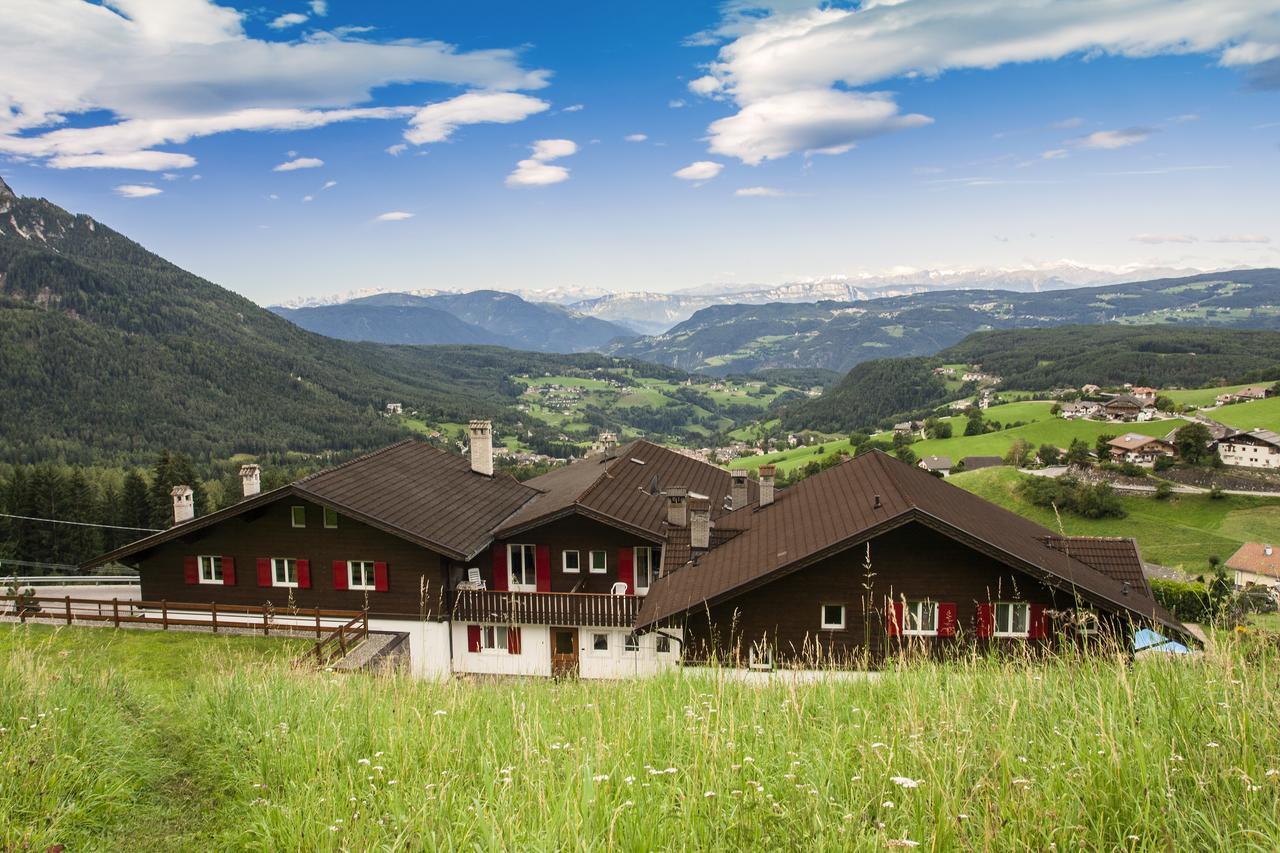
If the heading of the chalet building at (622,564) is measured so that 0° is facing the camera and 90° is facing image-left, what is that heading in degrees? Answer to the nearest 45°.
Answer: approximately 0°
